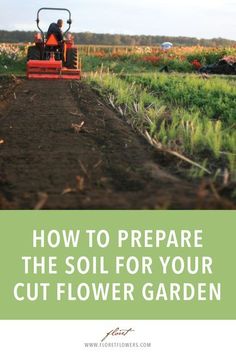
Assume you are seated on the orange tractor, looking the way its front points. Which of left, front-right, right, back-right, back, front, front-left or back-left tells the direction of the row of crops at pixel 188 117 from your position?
back

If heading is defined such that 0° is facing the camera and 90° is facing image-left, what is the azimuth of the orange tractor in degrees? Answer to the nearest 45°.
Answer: approximately 180°
